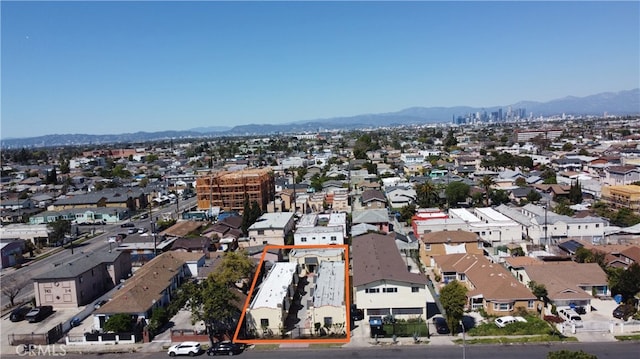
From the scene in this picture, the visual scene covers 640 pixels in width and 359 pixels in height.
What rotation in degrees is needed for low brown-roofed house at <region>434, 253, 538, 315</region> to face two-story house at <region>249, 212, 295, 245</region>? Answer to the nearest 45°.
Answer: approximately 135° to its right

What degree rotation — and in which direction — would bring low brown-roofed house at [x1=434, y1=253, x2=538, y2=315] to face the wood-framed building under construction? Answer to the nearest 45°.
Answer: approximately 135° to its right

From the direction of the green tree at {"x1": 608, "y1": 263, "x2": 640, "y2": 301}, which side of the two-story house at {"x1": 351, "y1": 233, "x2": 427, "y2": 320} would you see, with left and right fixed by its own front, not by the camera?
left

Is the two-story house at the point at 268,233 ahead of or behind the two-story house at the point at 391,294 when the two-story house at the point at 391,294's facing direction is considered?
behind

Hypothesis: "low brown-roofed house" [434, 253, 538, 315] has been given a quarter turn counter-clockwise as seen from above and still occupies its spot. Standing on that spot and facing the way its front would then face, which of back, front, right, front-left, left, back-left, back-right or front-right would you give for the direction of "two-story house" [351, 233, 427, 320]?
back-right

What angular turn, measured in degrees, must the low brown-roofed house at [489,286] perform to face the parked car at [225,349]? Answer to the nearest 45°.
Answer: approximately 45° to its right

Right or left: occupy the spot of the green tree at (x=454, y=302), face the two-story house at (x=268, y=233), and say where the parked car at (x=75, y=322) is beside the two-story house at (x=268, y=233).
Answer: left

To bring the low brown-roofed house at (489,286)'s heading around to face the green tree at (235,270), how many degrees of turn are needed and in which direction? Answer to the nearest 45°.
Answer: approximately 90° to its right

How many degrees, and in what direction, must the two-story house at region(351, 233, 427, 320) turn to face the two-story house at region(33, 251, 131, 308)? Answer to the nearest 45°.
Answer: approximately 90° to its right

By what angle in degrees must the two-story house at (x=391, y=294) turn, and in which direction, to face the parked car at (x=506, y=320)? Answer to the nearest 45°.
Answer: approximately 90° to its left

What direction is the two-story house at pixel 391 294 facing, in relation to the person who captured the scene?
facing the viewer

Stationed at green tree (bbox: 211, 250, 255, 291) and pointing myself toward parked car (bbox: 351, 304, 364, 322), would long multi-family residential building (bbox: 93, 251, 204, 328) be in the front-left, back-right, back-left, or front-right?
back-right

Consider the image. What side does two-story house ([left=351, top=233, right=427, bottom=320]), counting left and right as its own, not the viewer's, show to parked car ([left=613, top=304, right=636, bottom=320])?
left

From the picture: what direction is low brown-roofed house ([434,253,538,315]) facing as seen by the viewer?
toward the camera

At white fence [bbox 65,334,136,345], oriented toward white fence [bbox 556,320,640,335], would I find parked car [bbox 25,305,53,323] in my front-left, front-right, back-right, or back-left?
back-left
